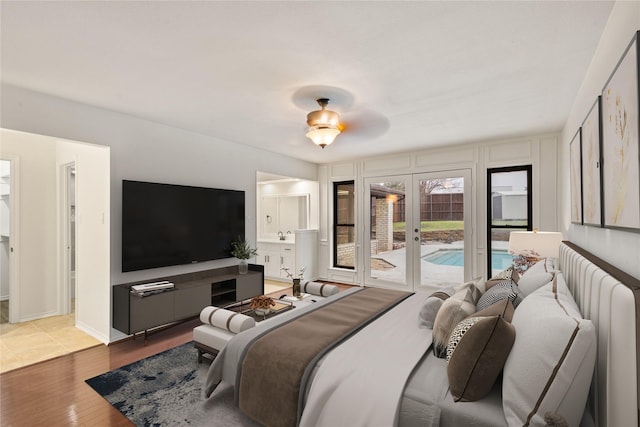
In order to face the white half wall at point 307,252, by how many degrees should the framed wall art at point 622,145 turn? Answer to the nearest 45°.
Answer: approximately 45° to its right

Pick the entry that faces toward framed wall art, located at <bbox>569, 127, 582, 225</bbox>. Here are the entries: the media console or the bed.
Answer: the media console

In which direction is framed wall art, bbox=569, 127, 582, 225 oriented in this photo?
to the viewer's left

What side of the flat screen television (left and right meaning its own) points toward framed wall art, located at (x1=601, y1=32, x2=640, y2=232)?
front

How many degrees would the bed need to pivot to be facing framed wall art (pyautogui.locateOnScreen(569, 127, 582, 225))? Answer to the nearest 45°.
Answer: approximately 135° to its right

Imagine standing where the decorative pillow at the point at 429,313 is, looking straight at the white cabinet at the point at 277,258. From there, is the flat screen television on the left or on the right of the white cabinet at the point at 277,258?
left

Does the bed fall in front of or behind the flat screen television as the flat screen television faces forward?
in front

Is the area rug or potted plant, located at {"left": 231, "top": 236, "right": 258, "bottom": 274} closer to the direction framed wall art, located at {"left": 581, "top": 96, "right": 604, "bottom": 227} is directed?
the potted plant

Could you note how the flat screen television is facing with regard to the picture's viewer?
facing the viewer and to the right of the viewer

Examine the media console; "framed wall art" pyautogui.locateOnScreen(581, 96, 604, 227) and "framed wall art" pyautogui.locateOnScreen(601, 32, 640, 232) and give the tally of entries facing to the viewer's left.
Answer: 2

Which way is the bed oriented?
to the viewer's left

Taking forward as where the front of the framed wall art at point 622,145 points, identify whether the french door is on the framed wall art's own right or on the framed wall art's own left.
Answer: on the framed wall art's own right

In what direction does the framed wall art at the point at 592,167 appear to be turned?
to the viewer's left

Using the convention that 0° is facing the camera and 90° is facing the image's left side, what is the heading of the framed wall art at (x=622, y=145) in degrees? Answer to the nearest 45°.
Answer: approximately 90°

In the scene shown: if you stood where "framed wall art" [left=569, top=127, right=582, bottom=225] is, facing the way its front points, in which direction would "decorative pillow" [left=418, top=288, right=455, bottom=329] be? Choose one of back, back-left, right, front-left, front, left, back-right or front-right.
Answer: front-left

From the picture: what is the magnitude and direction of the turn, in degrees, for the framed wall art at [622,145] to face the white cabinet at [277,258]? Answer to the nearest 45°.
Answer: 0° — it already faces it

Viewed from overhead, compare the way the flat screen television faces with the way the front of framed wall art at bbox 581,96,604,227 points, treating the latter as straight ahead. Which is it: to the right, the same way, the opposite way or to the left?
the opposite way
